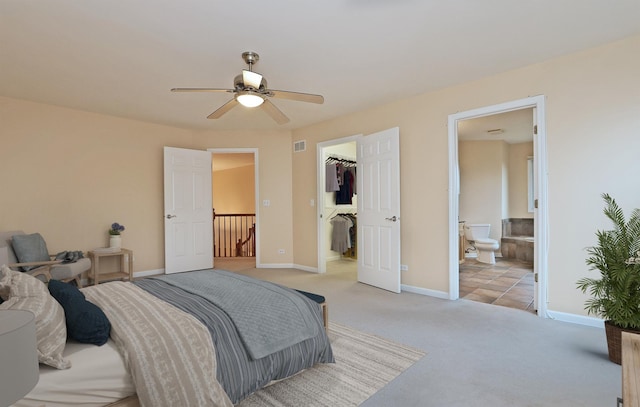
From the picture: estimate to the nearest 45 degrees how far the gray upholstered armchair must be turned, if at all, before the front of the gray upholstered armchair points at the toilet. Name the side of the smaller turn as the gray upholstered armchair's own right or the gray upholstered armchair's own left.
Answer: approximately 45° to the gray upholstered armchair's own left

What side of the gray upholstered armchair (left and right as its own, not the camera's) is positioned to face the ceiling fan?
front

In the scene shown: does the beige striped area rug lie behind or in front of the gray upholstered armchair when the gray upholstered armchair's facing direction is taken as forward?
in front

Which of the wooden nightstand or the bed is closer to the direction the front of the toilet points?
the bed

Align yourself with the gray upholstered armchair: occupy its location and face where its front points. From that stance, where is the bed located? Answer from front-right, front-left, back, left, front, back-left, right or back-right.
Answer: front-right

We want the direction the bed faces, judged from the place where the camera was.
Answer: facing away from the viewer and to the right of the viewer

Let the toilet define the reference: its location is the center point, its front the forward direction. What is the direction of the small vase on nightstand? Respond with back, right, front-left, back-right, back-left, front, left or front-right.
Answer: right

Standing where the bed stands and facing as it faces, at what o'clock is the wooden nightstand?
The wooden nightstand is roughly at 10 o'clock from the bed.

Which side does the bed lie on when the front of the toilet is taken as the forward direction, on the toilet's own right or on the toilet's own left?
on the toilet's own right

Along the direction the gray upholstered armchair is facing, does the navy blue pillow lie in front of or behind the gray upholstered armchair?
in front

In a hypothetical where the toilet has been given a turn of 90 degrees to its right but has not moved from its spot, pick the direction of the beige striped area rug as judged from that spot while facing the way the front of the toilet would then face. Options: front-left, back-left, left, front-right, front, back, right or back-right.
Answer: front-left

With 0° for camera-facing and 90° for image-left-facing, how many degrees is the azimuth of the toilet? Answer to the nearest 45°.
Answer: approximately 315°

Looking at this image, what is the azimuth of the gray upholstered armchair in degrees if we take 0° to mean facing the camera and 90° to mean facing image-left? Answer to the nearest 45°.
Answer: approximately 315°
